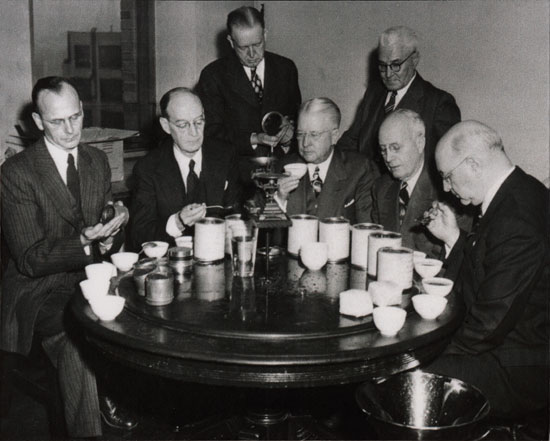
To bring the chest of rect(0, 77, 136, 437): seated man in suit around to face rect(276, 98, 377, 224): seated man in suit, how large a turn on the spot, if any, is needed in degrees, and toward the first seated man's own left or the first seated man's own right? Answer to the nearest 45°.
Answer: approximately 45° to the first seated man's own left

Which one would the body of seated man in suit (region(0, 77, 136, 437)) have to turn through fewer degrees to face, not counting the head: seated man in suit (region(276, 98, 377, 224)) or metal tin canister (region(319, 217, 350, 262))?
the metal tin canister

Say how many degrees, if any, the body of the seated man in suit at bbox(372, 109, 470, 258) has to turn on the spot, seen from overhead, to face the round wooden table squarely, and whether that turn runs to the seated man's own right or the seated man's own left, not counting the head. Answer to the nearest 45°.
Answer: approximately 45° to the seated man's own left

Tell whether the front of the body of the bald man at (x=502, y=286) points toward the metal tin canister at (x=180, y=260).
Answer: yes

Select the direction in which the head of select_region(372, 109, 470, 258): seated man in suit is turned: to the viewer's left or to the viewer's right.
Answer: to the viewer's left

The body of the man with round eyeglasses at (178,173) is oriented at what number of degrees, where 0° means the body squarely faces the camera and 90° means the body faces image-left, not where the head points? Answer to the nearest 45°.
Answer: approximately 315°

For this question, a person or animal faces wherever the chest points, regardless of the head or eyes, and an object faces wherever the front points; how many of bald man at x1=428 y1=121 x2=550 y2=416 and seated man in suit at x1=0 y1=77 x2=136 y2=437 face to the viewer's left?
1

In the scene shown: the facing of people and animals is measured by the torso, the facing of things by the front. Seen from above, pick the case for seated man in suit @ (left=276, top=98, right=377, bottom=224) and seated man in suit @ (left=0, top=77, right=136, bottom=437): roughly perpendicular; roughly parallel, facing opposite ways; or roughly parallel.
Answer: roughly perpendicular
